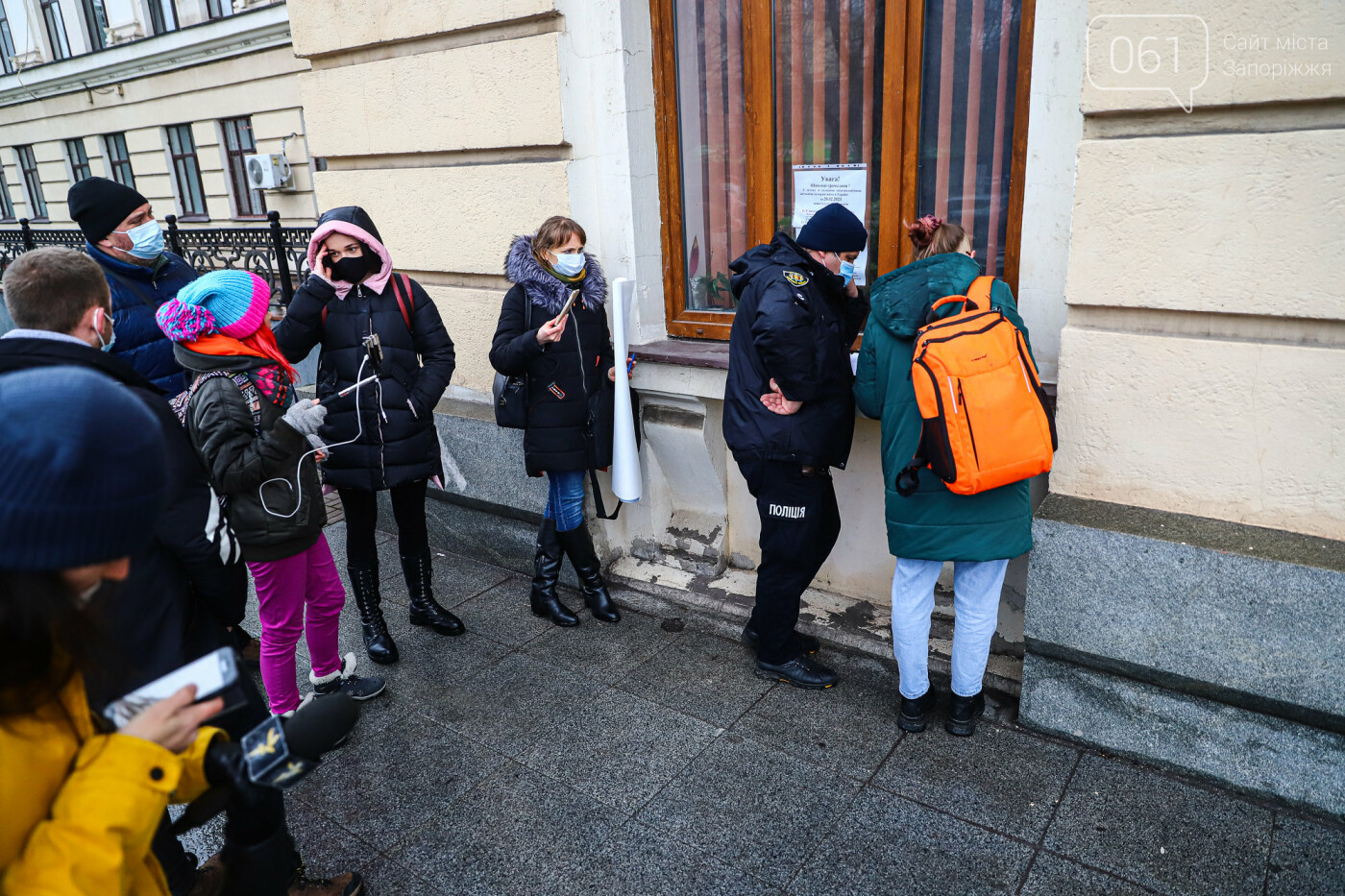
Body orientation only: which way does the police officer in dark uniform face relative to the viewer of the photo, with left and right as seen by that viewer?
facing to the right of the viewer

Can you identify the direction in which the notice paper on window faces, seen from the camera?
facing the viewer

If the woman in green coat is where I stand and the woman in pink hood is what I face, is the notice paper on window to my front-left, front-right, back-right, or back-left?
front-right

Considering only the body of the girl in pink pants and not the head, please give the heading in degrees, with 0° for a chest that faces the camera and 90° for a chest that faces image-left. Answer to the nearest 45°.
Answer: approximately 270°

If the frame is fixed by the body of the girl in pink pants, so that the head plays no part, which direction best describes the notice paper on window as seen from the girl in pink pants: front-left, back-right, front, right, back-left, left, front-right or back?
front

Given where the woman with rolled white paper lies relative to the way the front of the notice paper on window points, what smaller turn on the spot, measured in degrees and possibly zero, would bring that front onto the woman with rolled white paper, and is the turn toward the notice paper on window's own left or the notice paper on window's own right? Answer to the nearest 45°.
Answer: approximately 90° to the notice paper on window's own right

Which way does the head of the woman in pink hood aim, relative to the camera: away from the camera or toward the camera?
toward the camera

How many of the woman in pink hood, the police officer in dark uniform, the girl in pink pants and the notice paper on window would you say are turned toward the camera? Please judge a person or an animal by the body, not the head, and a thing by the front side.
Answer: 2

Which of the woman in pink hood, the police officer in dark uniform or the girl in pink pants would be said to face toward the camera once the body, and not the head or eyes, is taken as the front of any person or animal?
the woman in pink hood

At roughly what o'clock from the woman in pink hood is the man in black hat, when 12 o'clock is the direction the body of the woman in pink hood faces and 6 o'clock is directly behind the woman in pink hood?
The man in black hat is roughly at 4 o'clock from the woman in pink hood.

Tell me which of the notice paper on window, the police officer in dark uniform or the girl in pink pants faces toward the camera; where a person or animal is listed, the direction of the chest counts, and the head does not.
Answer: the notice paper on window

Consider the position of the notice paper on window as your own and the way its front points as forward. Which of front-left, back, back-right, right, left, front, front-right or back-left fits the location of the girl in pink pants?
front-right

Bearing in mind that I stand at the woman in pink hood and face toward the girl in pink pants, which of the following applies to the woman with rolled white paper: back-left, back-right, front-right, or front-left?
back-left
